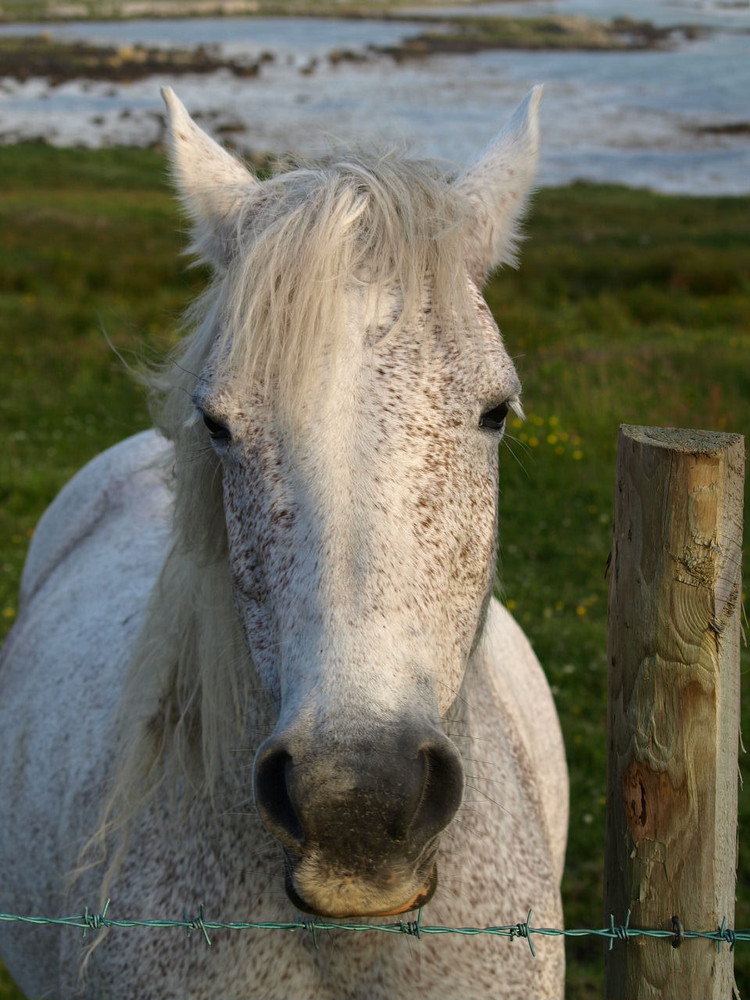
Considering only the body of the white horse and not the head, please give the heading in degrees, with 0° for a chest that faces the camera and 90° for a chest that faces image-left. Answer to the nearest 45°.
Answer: approximately 0°

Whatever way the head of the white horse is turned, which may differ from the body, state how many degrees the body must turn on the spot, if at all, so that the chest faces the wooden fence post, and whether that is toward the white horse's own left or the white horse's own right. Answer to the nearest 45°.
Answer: approximately 45° to the white horse's own left
